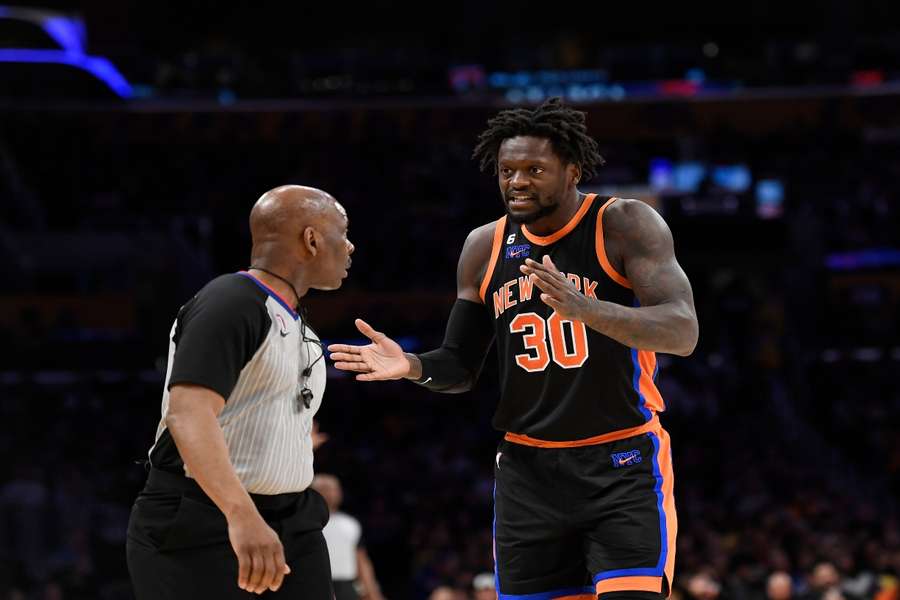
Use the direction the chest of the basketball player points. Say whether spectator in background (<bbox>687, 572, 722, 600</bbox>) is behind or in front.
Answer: behind

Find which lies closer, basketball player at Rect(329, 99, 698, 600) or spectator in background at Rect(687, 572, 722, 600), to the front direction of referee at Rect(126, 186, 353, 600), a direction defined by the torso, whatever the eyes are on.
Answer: the basketball player

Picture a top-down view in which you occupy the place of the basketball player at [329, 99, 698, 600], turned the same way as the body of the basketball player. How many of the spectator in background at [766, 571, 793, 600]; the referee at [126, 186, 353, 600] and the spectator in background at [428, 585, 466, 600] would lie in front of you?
1

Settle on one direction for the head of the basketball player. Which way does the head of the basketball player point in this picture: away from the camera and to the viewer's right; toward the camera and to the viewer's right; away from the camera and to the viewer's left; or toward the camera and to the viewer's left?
toward the camera and to the viewer's left

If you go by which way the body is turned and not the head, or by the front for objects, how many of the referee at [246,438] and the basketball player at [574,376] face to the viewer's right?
1

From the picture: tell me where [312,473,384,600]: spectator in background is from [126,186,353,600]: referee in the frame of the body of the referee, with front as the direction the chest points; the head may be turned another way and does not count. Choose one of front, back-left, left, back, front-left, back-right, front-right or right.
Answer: left

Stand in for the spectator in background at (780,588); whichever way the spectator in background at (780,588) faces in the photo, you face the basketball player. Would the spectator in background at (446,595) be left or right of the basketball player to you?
right

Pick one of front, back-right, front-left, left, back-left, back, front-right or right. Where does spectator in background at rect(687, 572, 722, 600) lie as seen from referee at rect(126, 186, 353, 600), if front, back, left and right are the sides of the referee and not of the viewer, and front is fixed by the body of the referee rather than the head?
front-left

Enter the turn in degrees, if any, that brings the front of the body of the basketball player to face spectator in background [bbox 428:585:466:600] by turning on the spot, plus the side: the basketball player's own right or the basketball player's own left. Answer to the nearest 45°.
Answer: approximately 135° to the basketball player's own right

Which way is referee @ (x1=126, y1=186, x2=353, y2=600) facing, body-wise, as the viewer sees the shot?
to the viewer's right

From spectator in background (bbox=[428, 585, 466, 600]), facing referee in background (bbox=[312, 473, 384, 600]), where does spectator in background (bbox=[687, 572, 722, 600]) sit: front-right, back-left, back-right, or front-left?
back-left

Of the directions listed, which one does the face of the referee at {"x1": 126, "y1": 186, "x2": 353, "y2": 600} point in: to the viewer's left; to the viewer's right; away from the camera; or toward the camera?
to the viewer's right

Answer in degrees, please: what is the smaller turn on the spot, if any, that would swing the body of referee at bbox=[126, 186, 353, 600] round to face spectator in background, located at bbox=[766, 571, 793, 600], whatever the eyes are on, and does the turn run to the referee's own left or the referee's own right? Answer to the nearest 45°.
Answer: approximately 45° to the referee's own left
